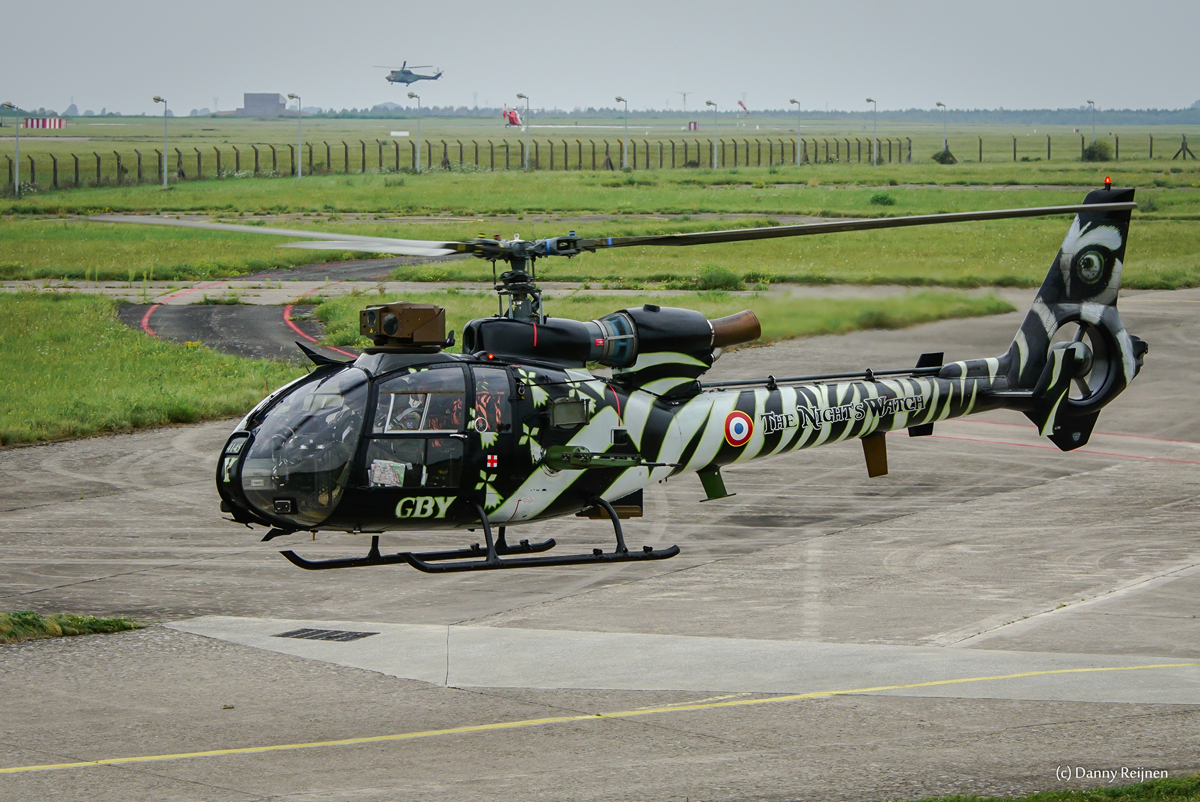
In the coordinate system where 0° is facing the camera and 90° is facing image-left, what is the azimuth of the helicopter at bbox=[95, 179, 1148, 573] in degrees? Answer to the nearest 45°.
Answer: approximately 45°
